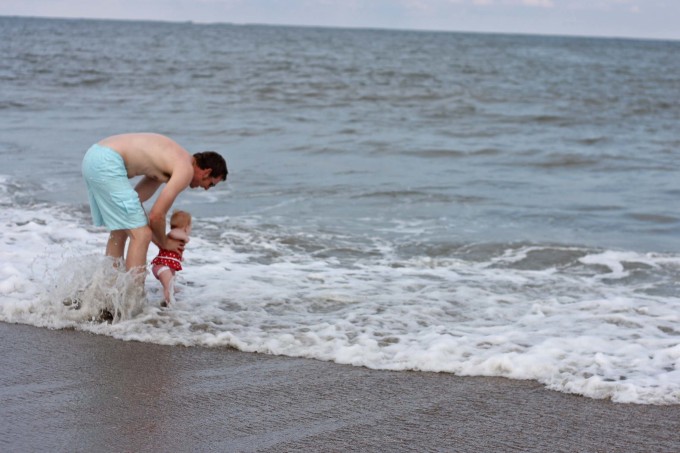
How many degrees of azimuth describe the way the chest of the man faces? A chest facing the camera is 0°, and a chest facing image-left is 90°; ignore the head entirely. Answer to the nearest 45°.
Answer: approximately 270°
